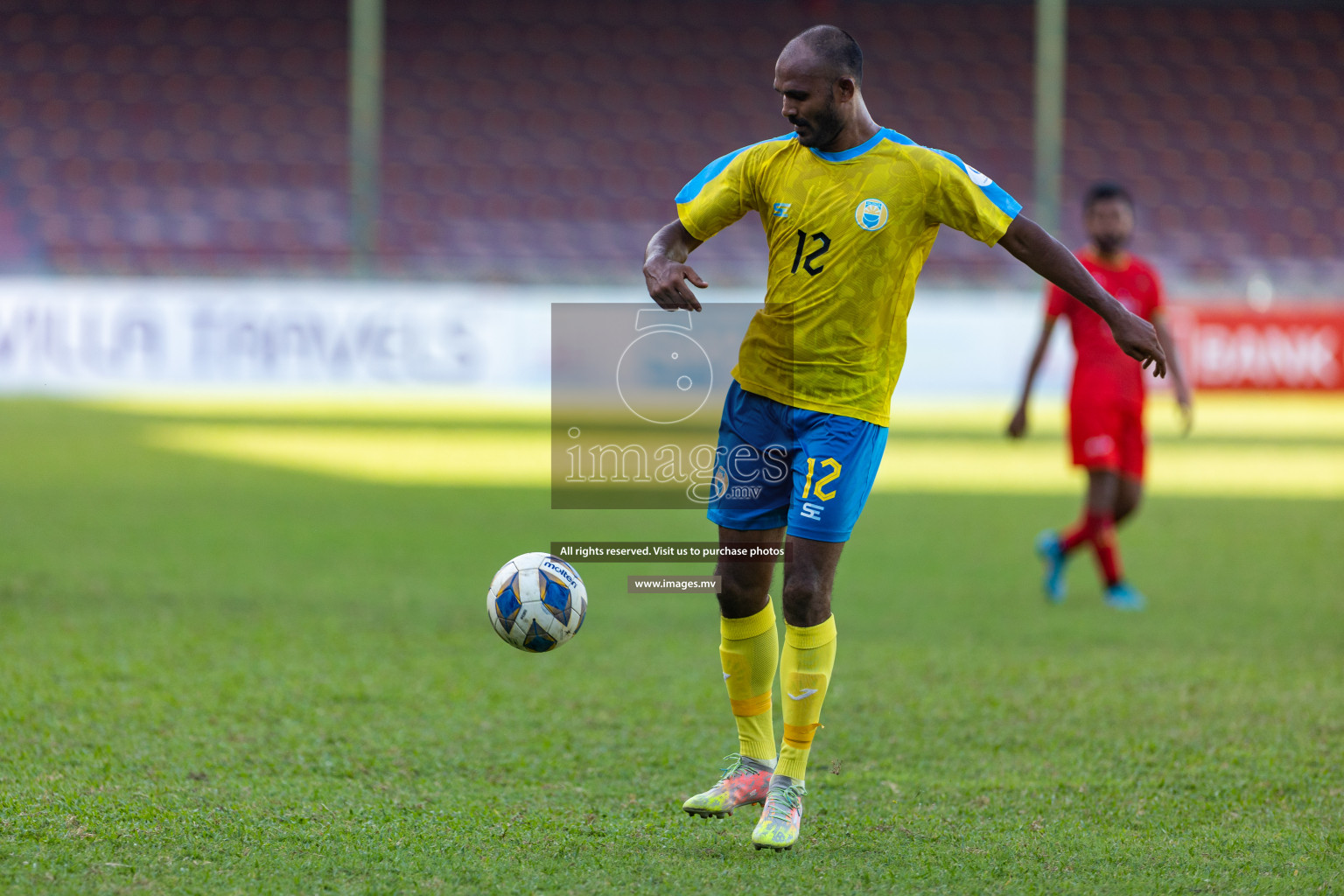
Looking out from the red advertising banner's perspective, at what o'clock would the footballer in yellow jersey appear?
The footballer in yellow jersey is roughly at 12 o'clock from the red advertising banner.

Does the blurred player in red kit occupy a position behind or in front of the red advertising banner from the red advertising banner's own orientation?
in front

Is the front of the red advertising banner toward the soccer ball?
yes

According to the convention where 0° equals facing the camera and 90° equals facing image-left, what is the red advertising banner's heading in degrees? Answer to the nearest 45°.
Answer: approximately 0°
